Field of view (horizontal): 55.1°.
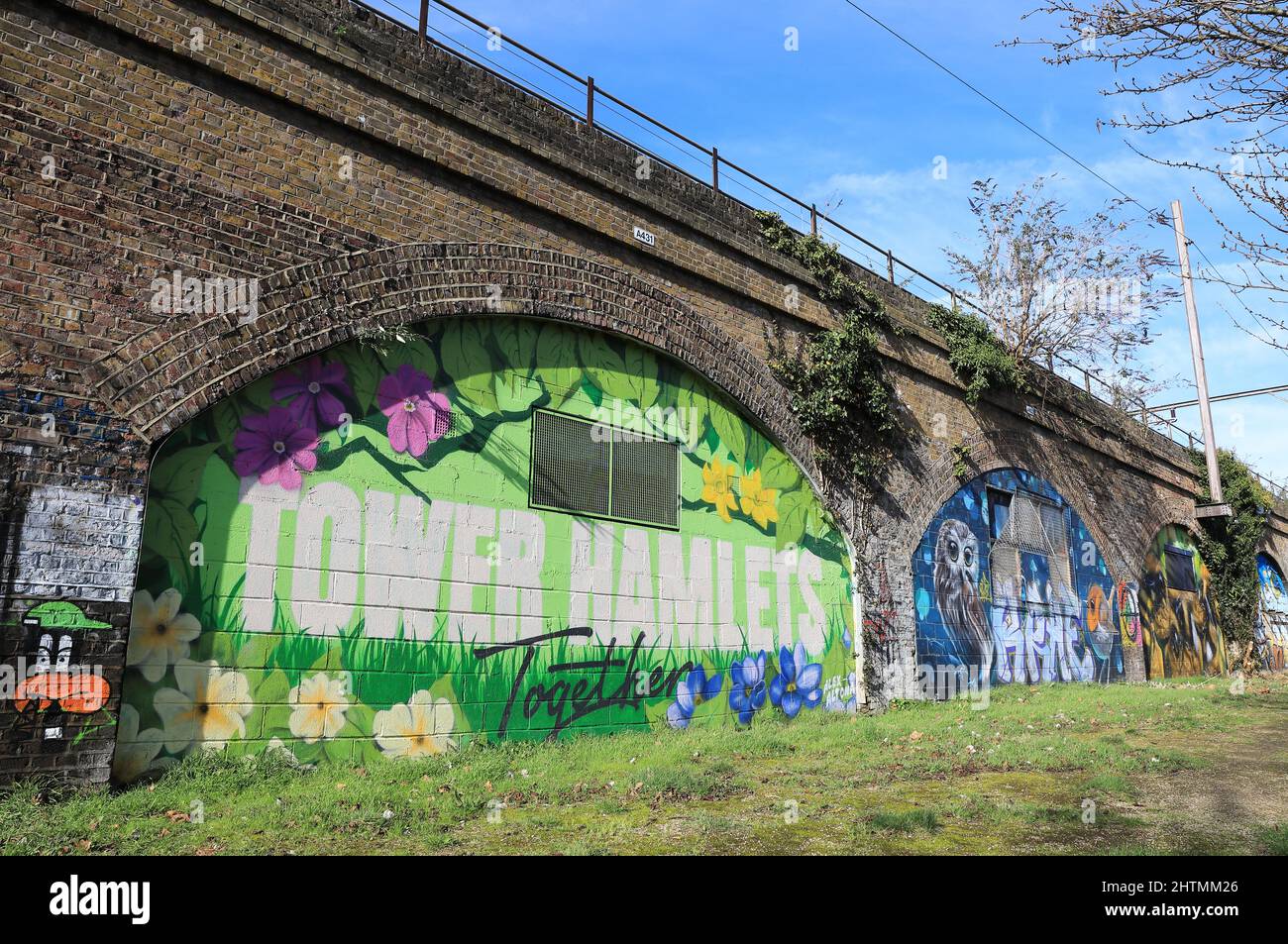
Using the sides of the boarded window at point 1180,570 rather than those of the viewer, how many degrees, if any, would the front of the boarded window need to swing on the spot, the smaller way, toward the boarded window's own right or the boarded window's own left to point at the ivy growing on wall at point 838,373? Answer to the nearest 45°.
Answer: approximately 45° to the boarded window's own right

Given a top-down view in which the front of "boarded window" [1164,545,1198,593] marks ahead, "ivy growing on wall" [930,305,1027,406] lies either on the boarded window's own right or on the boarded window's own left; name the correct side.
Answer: on the boarded window's own right

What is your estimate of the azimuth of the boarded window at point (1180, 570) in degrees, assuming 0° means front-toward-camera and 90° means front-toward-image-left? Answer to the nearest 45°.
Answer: approximately 315°

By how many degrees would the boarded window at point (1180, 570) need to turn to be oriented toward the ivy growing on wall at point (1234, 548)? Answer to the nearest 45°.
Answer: approximately 90° to its left
